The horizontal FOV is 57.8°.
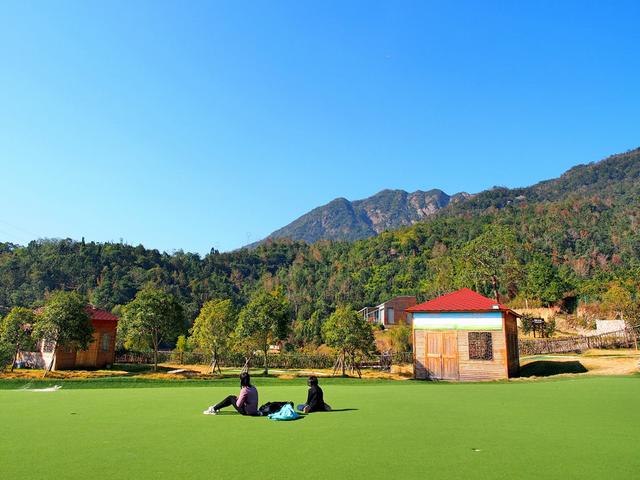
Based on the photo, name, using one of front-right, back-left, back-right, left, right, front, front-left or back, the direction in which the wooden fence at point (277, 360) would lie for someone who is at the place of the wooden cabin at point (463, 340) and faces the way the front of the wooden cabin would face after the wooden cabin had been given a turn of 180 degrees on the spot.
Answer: front-left

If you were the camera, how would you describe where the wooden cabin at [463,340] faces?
facing the viewer

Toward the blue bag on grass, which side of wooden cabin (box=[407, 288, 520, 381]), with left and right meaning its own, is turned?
front

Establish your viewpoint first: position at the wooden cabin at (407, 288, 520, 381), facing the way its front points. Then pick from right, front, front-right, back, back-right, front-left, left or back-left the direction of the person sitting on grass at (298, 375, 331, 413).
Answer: front

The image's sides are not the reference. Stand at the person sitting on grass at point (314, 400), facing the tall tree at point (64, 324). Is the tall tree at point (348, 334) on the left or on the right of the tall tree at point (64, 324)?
right

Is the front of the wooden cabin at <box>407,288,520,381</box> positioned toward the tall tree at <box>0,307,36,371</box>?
no

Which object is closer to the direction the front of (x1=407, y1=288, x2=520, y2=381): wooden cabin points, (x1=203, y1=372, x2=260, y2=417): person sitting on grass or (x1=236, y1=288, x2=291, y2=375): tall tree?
the person sitting on grass

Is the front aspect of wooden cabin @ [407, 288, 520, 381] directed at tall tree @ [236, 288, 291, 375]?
no

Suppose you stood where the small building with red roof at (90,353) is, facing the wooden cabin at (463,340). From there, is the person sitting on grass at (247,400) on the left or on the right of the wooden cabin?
right

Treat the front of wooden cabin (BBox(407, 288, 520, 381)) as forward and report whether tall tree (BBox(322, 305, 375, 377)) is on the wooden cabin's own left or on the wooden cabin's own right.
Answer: on the wooden cabin's own right

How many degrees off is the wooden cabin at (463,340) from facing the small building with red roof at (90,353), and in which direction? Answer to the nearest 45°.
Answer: approximately 90° to its right

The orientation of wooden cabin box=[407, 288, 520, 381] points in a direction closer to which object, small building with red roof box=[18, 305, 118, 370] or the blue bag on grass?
the blue bag on grass

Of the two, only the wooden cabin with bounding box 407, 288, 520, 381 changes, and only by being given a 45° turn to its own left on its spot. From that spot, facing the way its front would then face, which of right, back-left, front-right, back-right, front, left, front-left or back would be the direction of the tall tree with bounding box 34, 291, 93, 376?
back-right
